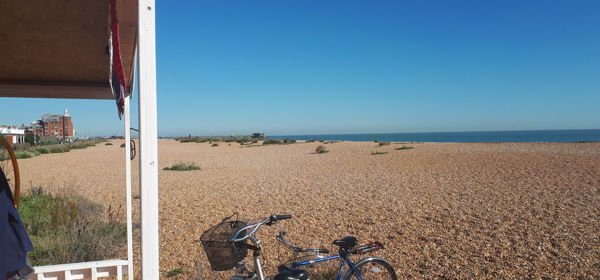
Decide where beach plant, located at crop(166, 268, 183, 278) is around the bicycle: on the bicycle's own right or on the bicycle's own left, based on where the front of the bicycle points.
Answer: on the bicycle's own right

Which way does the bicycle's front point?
to the viewer's left
